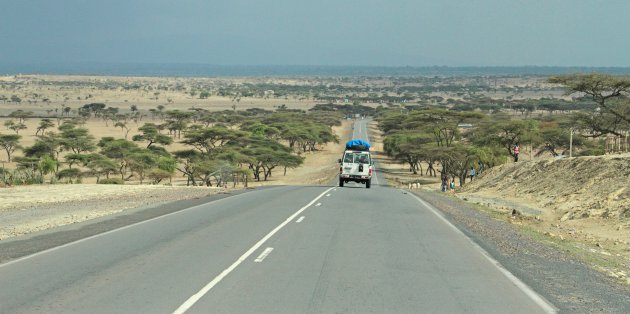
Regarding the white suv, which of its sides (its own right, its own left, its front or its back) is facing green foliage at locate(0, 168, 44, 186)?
left

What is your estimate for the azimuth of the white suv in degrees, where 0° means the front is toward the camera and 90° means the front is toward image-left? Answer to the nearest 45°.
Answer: approximately 180°

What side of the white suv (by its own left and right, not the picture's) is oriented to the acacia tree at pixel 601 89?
right
